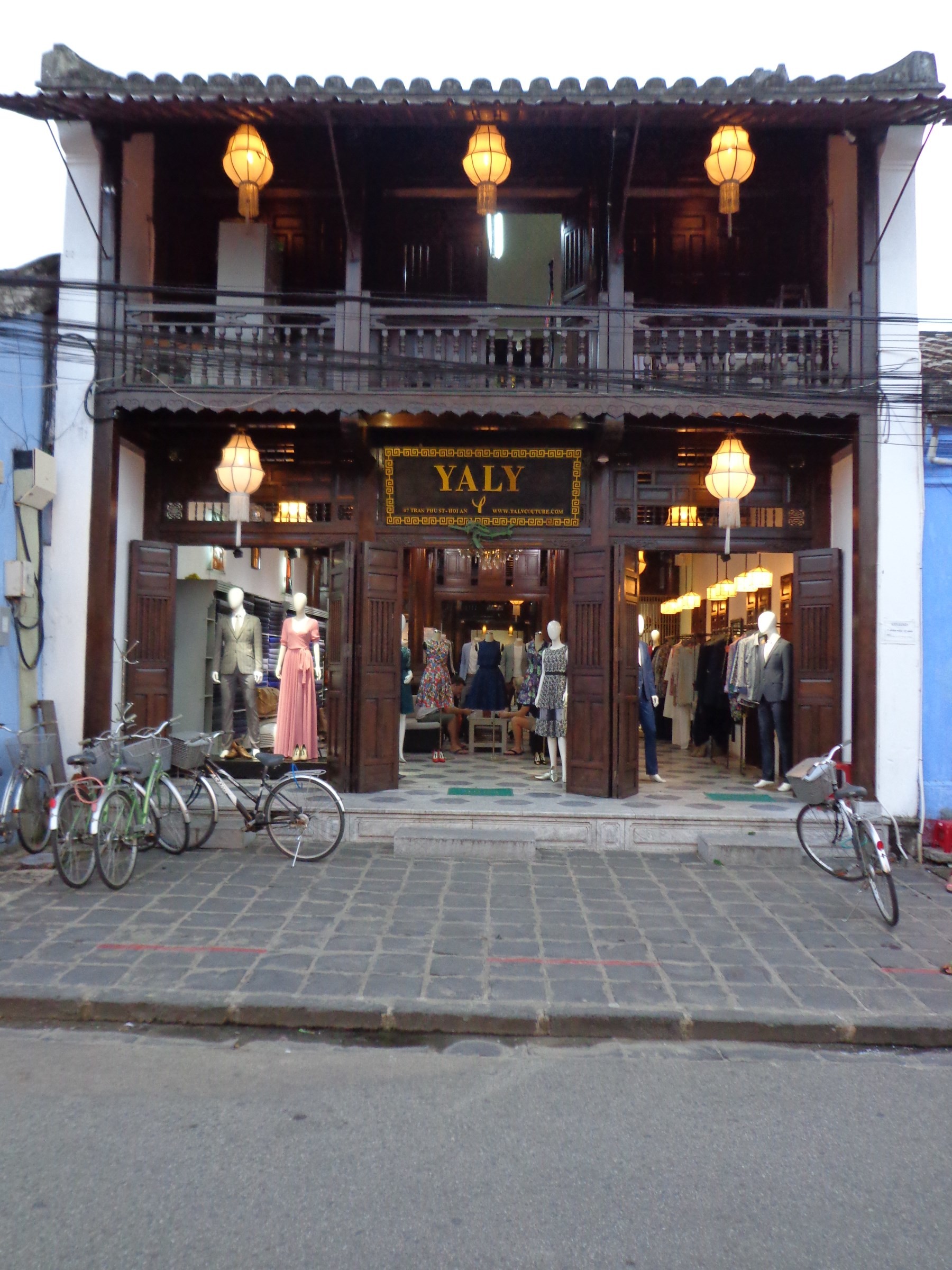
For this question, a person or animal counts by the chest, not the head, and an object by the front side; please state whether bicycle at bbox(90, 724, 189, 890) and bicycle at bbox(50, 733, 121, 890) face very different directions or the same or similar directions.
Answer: same or similar directions

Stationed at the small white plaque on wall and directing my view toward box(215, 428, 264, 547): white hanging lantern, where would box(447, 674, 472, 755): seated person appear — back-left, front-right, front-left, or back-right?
front-right

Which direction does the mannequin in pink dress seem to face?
toward the camera

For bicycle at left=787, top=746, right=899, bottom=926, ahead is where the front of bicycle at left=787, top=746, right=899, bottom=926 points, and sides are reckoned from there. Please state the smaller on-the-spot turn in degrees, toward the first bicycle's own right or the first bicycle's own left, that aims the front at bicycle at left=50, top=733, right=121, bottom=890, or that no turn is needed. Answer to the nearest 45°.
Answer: approximately 90° to the first bicycle's own left

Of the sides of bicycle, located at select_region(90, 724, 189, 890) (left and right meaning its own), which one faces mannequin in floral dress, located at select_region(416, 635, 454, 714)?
front

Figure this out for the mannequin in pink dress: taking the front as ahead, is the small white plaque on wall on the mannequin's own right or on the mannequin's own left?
on the mannequin's own left

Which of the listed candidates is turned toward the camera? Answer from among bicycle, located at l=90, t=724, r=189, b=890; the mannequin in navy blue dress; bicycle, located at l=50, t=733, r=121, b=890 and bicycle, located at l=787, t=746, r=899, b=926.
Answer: the mannequin in navy blue dress

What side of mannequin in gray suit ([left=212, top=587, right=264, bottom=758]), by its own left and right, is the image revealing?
front

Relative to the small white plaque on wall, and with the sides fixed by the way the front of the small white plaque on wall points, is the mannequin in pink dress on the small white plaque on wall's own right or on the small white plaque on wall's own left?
on the small white plaque on wall's own right

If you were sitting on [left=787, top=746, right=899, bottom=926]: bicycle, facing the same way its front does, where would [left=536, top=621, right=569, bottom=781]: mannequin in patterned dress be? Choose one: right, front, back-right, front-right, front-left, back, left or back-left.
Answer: front

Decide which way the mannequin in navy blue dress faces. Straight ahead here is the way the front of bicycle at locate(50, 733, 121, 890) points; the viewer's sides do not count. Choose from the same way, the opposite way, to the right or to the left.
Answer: the opposite way

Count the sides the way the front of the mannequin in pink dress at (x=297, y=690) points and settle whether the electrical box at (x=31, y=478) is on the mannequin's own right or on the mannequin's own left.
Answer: on the mannequin's own right

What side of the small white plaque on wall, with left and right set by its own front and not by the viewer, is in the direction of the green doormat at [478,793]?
right
